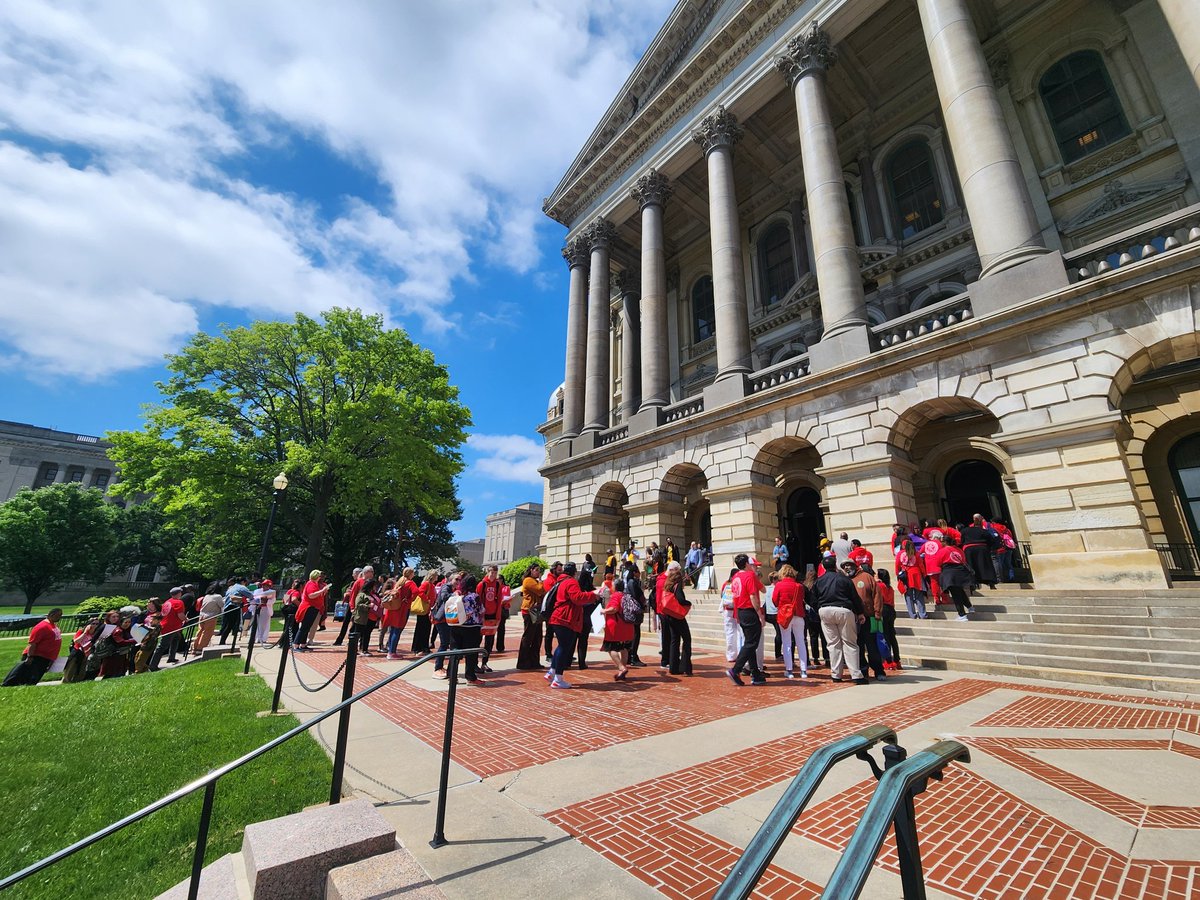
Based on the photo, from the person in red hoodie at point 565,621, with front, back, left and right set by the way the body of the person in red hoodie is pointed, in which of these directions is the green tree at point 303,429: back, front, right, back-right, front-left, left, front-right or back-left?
back-left

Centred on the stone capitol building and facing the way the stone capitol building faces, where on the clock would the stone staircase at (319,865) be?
The stone staircase is roughly at 11 o'clock from the stone capitol building.

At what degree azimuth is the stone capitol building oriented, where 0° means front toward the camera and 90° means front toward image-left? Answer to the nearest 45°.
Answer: approximately 45°

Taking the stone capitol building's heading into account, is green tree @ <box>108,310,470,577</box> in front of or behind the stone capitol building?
in front

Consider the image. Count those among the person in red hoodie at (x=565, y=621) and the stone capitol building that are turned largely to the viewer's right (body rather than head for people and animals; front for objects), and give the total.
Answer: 1

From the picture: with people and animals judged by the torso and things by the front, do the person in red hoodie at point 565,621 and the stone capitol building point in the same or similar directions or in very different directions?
very different directions

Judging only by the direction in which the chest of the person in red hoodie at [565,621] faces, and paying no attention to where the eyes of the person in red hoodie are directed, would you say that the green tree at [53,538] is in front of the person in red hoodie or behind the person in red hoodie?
behind

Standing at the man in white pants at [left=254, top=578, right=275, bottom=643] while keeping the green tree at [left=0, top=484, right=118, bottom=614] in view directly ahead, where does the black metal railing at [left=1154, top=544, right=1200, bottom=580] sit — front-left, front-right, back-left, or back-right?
back-right

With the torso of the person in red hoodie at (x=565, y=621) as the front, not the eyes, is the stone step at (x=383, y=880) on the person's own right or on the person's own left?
on the person's own right

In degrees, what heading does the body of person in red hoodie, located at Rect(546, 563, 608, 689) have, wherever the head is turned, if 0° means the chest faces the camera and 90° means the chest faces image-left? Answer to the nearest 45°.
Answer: approximately 270°

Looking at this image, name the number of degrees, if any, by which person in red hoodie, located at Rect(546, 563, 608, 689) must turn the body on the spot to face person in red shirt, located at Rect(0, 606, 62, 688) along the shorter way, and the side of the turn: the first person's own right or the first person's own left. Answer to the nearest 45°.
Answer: approximately 180°

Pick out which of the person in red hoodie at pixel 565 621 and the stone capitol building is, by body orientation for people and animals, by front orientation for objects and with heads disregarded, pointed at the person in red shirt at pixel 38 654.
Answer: the stone capitol building
